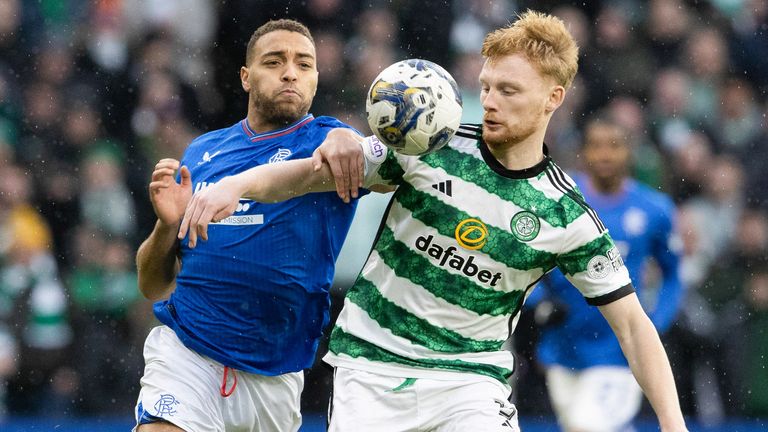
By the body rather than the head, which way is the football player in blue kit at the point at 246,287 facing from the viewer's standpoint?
toward the camera

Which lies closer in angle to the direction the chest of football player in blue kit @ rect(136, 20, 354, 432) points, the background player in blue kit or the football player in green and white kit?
the football player in green and white kit

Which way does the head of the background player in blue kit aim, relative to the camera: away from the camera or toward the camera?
toward the camera

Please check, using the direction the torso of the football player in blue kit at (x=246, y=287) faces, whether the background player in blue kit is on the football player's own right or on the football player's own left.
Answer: on the football player's own left

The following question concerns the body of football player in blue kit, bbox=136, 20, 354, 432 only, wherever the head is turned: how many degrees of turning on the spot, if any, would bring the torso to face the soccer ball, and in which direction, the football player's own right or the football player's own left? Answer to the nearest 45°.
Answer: approximately 45° to the football player's own left

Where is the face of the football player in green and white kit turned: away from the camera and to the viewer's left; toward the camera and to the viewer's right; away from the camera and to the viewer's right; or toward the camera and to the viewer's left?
toward the camera and to the viewer's left

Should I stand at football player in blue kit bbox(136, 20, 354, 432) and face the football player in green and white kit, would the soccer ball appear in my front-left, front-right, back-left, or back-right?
front-right

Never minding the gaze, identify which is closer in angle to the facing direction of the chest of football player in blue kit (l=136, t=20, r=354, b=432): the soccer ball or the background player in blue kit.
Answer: the soccer ball

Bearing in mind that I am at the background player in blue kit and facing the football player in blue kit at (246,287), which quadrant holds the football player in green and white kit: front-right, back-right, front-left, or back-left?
front-left

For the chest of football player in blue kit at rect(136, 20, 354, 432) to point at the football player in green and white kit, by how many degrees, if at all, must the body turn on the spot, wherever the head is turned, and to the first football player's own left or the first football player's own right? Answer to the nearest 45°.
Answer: approximately 45° to the first football player's own left
